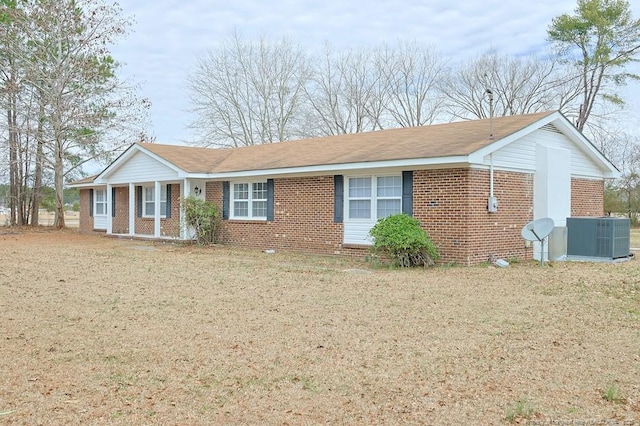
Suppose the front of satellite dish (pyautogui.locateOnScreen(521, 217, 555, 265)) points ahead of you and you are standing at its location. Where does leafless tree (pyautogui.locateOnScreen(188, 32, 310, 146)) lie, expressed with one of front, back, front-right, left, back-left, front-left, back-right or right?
right

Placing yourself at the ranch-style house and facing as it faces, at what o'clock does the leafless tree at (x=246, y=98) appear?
The leafless tree is roughly at 4 o'clock from the ranch-style house.

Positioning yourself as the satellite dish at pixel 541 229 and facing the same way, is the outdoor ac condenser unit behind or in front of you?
behind

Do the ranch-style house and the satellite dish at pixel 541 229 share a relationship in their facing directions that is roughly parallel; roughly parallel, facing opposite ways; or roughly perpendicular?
roughly parallel

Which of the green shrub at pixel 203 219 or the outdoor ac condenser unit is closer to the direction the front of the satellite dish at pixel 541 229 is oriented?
the green shrub

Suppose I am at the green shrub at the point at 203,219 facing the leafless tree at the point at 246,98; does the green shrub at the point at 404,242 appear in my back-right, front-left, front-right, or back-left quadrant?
back-right

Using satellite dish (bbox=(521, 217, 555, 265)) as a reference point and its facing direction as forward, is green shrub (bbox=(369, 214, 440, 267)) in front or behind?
in front

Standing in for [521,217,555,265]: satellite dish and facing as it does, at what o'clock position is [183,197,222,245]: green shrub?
The green shrub is roughly at 2 o'clock from the satellite dish.

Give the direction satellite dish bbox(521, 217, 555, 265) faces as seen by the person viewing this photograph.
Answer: facing the viewer and to the left of the viewer

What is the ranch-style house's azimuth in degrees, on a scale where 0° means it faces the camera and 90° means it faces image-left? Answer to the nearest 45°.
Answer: approximately 45°
